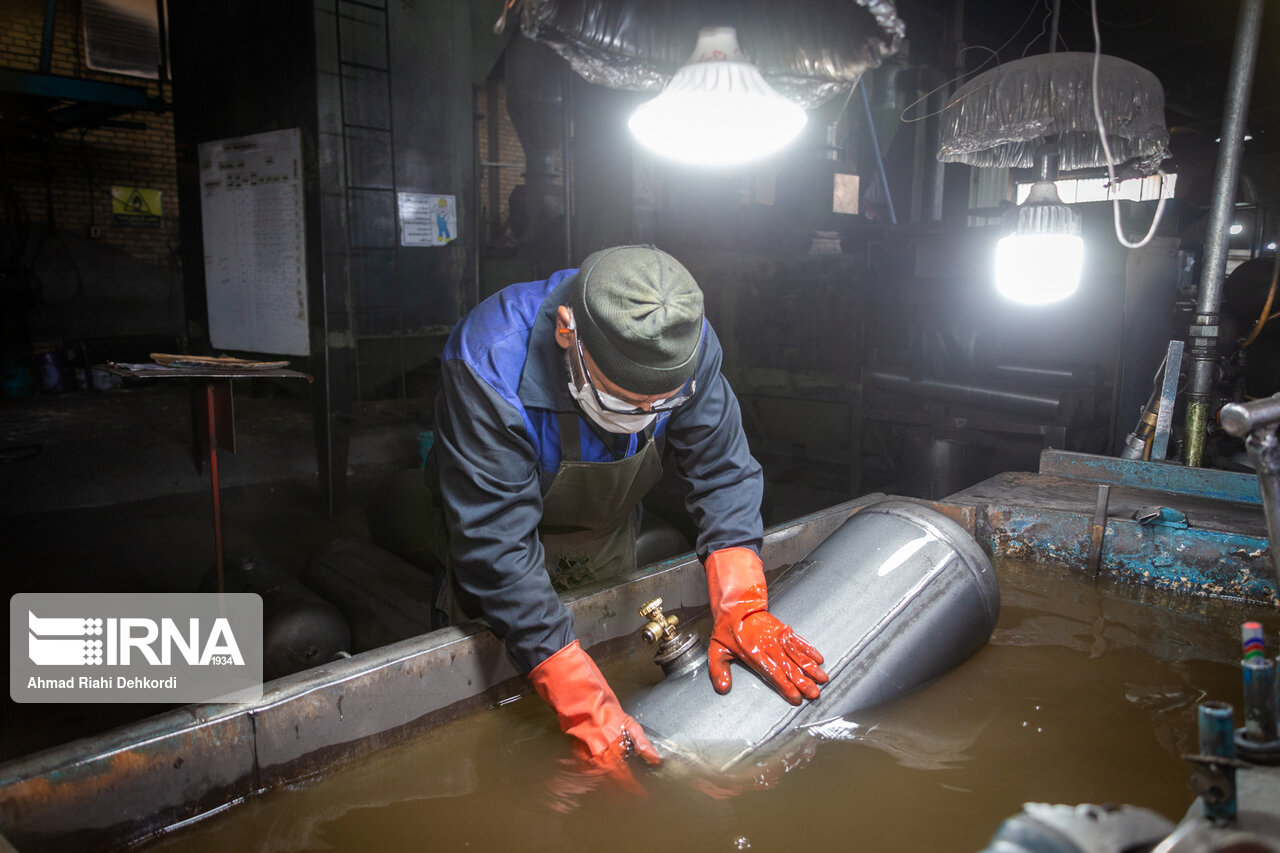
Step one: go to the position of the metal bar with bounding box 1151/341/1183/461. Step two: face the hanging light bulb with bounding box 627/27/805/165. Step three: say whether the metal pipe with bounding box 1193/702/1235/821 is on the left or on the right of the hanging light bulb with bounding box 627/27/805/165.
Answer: left

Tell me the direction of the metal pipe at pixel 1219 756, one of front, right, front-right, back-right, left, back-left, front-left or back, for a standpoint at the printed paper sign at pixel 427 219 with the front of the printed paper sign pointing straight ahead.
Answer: front

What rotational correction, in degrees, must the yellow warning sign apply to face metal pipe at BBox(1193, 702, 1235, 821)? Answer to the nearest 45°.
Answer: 0° — it already faces it

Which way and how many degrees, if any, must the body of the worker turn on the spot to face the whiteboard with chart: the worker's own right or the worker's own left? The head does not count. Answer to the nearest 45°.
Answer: approximately 180°

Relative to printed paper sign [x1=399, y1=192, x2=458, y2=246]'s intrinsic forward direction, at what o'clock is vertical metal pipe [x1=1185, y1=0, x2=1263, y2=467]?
The vertical metal pipe is roughly at 11 o'clock from the printed paper sign.

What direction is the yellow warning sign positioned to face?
toward the camera

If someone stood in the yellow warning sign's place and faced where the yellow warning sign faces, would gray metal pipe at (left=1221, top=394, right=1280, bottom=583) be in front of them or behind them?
in front

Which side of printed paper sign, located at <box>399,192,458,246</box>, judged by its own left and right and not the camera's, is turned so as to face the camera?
front

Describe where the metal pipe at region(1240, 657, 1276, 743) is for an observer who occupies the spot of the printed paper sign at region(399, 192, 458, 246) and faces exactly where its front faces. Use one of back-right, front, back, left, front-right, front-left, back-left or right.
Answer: front

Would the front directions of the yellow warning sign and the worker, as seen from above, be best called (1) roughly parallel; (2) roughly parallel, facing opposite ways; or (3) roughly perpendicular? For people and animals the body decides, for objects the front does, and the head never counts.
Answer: roughly parallel

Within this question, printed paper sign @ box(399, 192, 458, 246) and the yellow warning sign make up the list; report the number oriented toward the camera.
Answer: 2

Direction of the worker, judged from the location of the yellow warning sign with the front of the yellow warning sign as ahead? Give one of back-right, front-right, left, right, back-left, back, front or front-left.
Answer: front

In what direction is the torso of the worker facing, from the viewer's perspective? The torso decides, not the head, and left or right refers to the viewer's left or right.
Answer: facing the viewer and to the right of the viewer
